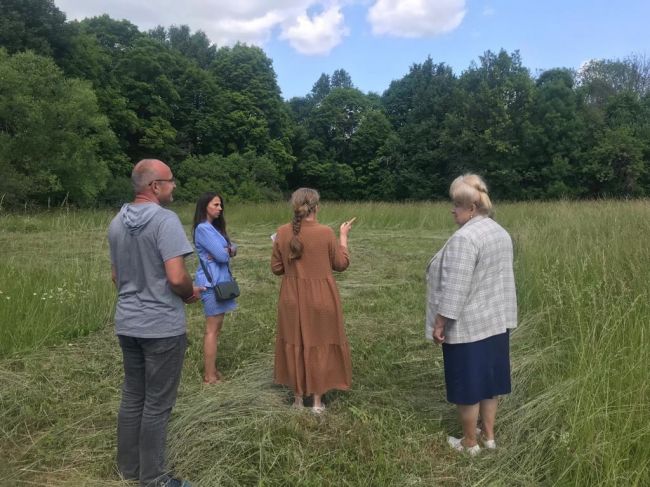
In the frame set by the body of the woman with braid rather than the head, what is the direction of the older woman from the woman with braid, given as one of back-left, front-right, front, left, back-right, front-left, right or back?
back-right

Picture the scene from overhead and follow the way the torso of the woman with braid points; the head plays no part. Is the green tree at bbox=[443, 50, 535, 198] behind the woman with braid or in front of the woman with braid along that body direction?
in front

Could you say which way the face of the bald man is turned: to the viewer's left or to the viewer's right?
to the viewer's right

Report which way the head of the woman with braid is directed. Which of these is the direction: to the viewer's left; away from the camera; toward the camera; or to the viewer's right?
away from the camera

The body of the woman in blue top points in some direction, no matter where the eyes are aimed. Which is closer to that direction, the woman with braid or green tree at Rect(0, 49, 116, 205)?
the woman with braid

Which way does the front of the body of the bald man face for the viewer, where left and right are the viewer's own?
facing away from the viewer and to the right of the viewer

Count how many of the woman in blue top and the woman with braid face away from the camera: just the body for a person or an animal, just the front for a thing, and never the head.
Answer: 1

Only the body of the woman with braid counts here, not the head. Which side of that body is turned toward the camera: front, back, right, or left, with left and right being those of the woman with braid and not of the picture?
back

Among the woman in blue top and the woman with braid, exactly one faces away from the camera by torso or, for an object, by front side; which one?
the woman with braid

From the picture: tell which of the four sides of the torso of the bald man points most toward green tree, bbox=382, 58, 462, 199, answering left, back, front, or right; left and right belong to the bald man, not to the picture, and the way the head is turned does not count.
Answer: front

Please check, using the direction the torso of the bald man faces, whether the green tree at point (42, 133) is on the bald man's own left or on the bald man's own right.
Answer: on the bald man's own left

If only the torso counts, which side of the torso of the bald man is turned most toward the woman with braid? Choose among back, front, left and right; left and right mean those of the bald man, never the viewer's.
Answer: front

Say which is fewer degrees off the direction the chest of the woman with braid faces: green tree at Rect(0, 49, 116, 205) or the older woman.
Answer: the green tree

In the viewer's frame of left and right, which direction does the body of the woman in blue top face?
facing to the right of the viewer
